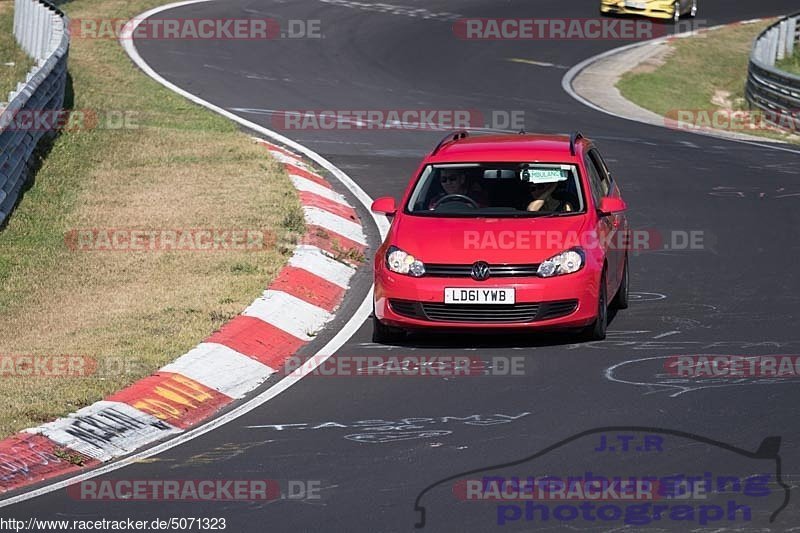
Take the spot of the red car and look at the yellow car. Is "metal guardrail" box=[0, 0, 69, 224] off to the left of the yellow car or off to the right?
left

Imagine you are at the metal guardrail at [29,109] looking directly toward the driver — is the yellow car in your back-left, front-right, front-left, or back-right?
back-left

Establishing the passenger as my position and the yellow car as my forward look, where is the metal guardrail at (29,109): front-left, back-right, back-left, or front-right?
front-left

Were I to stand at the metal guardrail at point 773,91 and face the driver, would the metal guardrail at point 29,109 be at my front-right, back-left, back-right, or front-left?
front-right

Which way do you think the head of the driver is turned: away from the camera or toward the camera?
toward the camera

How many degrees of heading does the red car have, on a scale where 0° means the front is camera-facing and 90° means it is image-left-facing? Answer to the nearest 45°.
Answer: approximately 0°

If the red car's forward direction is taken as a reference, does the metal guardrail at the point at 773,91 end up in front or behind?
behind

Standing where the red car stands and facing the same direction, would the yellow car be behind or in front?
behind

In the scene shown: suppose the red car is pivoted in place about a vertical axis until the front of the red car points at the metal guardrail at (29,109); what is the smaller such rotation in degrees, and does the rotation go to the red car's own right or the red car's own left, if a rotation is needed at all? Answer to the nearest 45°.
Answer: approximately 135° to the red car's own right
